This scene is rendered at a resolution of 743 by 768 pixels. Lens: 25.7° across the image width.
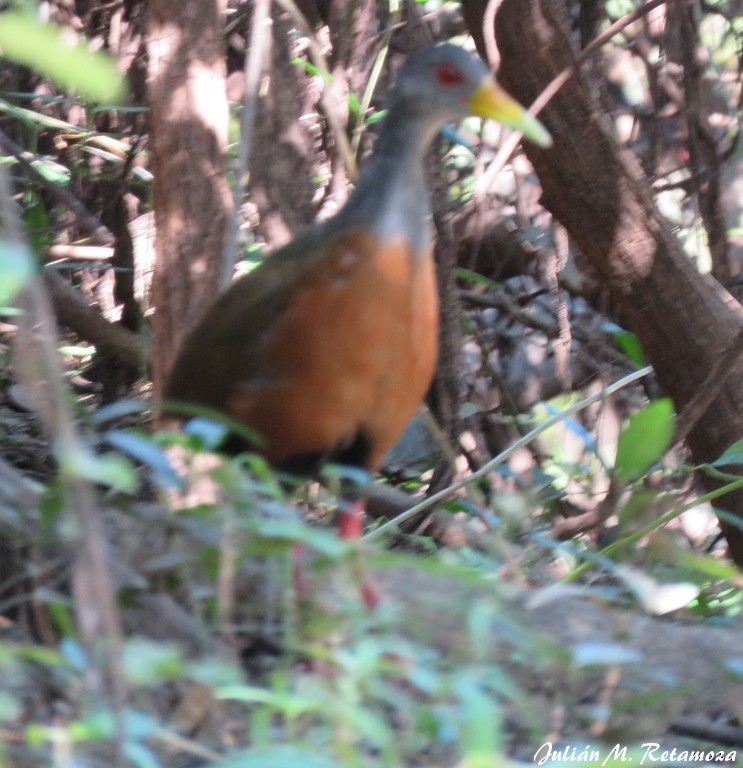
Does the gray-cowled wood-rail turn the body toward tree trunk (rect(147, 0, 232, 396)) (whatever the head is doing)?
no

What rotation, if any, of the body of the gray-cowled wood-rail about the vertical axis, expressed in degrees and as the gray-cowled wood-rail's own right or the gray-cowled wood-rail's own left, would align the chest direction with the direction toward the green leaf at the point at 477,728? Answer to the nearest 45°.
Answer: approximately 45° to the gray-cowled wood-rail's own right

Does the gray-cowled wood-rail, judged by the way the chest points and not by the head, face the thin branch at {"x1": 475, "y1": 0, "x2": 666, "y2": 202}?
no

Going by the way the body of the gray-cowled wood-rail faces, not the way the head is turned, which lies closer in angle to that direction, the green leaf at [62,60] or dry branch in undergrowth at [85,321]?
the green leaf

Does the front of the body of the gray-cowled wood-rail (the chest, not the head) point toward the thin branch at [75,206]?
no

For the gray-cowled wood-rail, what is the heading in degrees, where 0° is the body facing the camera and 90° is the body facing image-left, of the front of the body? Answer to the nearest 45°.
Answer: approximately 315°

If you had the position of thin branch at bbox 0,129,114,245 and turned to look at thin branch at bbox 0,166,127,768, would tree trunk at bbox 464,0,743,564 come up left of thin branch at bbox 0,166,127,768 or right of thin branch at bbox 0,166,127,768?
left

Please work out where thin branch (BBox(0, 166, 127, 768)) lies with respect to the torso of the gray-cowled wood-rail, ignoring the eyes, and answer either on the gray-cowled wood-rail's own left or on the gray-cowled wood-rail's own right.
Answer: on the gray-cowled wood-rail's own right
